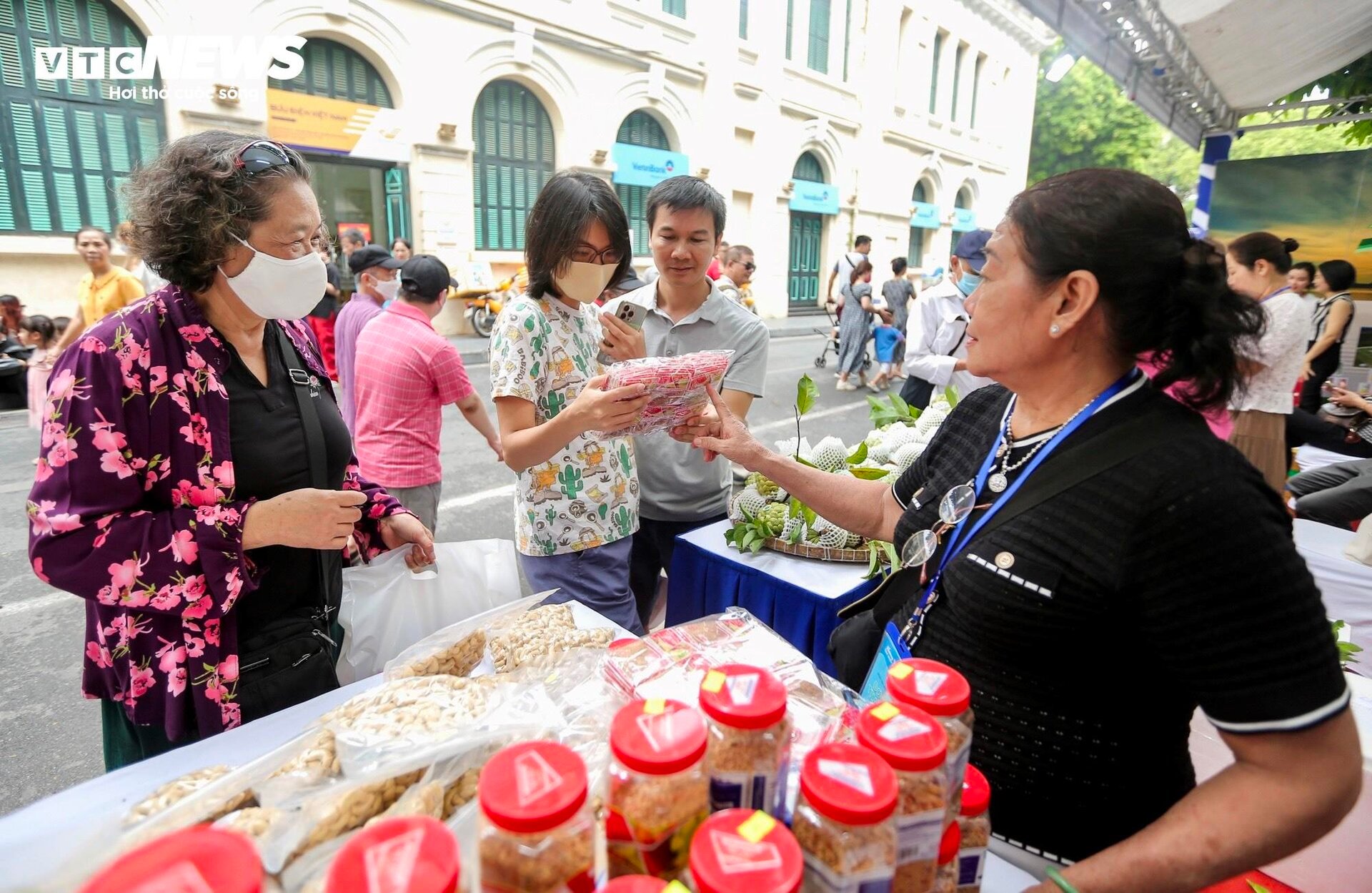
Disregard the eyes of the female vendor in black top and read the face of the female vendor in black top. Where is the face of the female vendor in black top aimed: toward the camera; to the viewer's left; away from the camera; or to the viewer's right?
to the viewer's left

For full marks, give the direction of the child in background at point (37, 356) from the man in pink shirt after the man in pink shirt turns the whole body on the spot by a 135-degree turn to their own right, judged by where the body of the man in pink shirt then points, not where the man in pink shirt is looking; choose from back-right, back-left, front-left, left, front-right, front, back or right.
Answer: back-right

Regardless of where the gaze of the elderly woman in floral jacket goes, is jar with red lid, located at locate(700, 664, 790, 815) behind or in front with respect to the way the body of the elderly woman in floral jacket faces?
in front

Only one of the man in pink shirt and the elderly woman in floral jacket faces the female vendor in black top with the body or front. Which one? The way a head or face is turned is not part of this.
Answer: the elderly woman in floral jacket

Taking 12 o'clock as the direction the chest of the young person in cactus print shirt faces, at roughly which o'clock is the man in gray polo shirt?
The man in gray polo shirt is roughly at 9 o'clock from the young person in cactus print shirt.

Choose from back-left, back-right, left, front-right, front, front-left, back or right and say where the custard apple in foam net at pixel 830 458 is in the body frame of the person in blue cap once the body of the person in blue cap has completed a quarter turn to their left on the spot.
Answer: back-right

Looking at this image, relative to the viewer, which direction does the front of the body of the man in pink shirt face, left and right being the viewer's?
facing away from the viewer and to the right of the viewer

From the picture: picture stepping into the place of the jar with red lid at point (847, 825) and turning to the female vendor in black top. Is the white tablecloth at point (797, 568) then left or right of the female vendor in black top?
left

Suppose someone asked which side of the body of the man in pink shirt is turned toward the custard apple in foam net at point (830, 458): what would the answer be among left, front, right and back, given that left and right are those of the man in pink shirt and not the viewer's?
right

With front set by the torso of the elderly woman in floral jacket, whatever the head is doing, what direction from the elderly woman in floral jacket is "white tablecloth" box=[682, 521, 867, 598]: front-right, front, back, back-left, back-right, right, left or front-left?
front-left

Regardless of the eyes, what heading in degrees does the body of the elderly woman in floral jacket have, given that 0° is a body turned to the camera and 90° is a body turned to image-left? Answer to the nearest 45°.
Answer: approximately 315°

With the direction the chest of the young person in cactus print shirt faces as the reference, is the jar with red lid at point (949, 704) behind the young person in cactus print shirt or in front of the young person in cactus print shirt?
in front

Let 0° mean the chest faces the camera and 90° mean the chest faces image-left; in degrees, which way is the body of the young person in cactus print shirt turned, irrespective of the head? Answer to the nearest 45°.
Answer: approximately 315°
